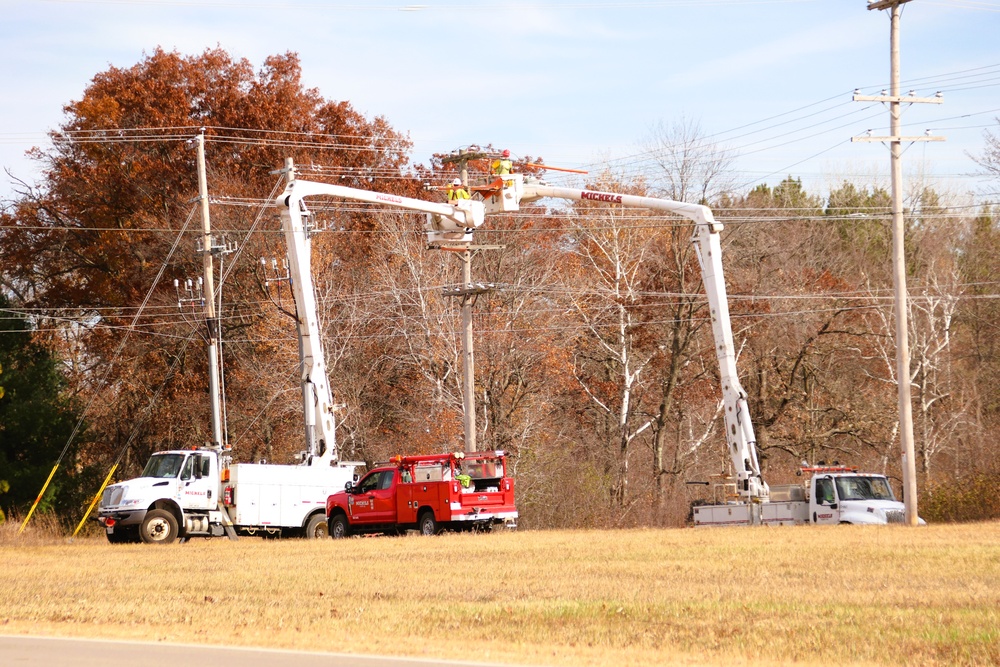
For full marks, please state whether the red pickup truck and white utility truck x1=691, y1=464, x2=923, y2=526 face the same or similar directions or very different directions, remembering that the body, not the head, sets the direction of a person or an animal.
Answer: very different directions

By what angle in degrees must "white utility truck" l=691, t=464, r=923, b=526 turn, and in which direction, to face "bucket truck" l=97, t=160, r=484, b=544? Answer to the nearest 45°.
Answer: approximately 135° to its right

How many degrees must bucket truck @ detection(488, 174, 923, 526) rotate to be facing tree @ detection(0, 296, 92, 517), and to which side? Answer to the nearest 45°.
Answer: approximately 180°

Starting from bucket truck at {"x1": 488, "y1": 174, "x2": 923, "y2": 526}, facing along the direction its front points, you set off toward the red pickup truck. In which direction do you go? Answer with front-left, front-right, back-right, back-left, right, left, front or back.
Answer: back-right

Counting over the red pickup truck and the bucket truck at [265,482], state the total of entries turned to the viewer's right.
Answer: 0

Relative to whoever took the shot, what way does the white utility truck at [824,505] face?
facing the viewer and to the right of the viewer

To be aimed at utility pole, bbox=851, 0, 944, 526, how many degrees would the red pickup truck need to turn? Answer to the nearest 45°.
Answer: approximately 135° to its right

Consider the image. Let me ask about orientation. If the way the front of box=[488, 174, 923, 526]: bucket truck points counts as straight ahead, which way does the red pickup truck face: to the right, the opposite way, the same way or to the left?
the opposite way

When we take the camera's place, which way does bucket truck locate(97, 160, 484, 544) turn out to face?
facing the viewer and to the left of the viewer

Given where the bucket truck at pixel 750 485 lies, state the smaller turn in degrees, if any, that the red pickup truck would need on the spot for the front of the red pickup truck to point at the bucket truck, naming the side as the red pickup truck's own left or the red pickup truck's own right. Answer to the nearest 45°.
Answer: approximately 135° to the red pickup truck's own right

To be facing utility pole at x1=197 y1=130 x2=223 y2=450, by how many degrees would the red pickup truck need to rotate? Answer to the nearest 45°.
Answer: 0° — it already faces it
